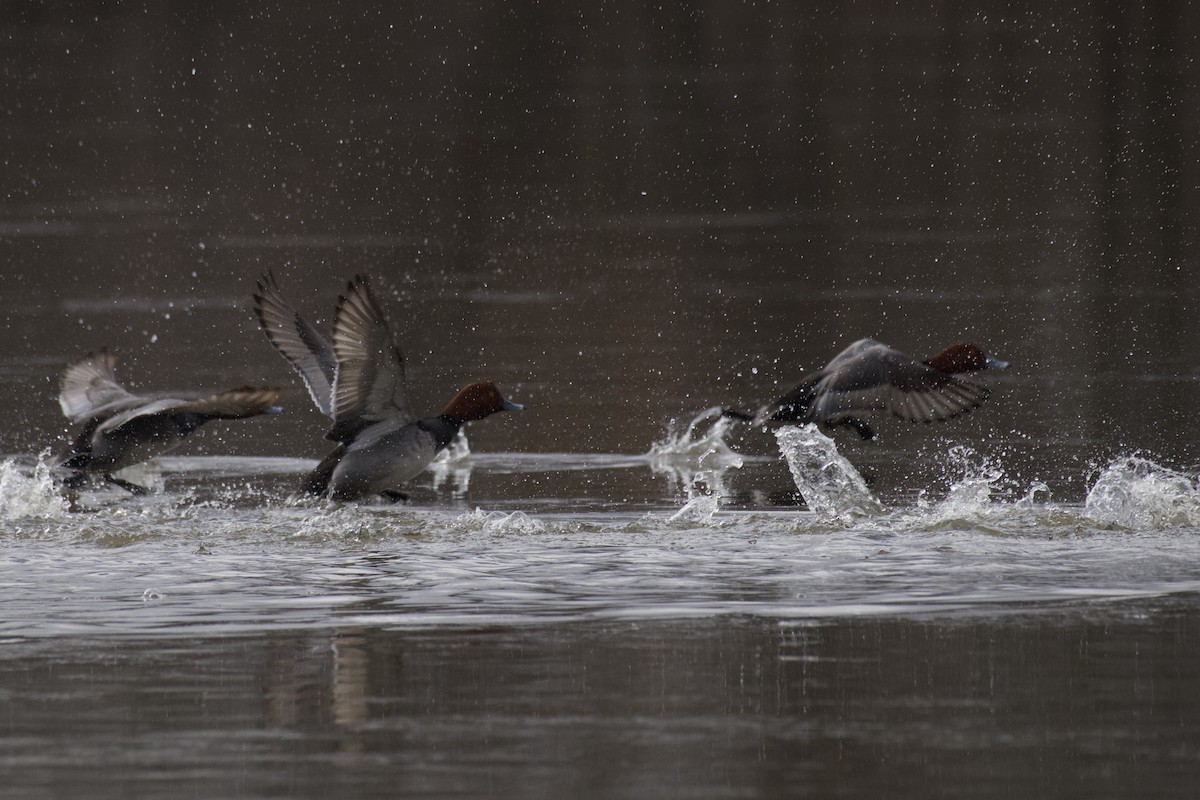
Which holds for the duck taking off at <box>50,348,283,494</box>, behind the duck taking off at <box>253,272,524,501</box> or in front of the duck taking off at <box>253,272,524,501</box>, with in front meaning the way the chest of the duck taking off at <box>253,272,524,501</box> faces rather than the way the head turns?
behind

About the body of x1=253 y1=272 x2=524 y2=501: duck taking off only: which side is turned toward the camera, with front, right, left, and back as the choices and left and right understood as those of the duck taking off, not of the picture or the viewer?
right
